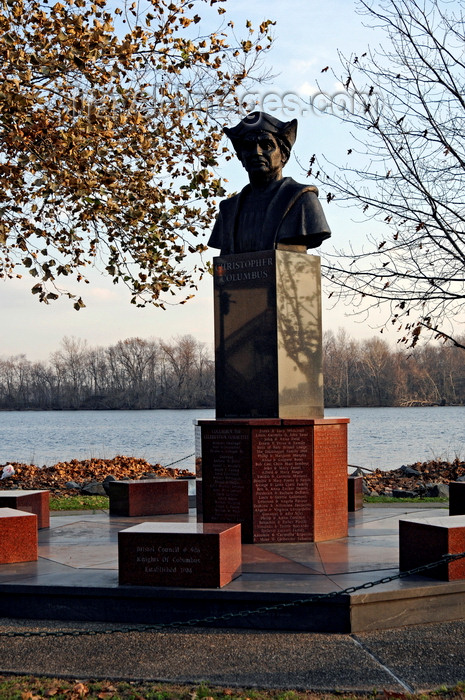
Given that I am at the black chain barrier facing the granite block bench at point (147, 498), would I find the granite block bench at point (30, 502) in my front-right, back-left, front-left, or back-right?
front-left

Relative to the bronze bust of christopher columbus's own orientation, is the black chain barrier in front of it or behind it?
in front

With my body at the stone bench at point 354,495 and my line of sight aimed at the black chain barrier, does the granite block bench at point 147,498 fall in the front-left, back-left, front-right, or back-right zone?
front-right

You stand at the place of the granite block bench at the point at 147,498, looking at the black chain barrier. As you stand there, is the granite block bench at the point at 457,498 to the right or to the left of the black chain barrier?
left

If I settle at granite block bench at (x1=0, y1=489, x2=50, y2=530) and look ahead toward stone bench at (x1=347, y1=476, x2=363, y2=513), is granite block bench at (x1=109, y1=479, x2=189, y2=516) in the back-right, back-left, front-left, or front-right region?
front-left

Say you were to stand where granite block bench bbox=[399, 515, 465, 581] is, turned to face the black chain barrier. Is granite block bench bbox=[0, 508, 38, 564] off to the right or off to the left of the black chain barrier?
right

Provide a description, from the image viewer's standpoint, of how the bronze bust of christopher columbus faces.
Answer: facing the viewer and to the left of the viewer
